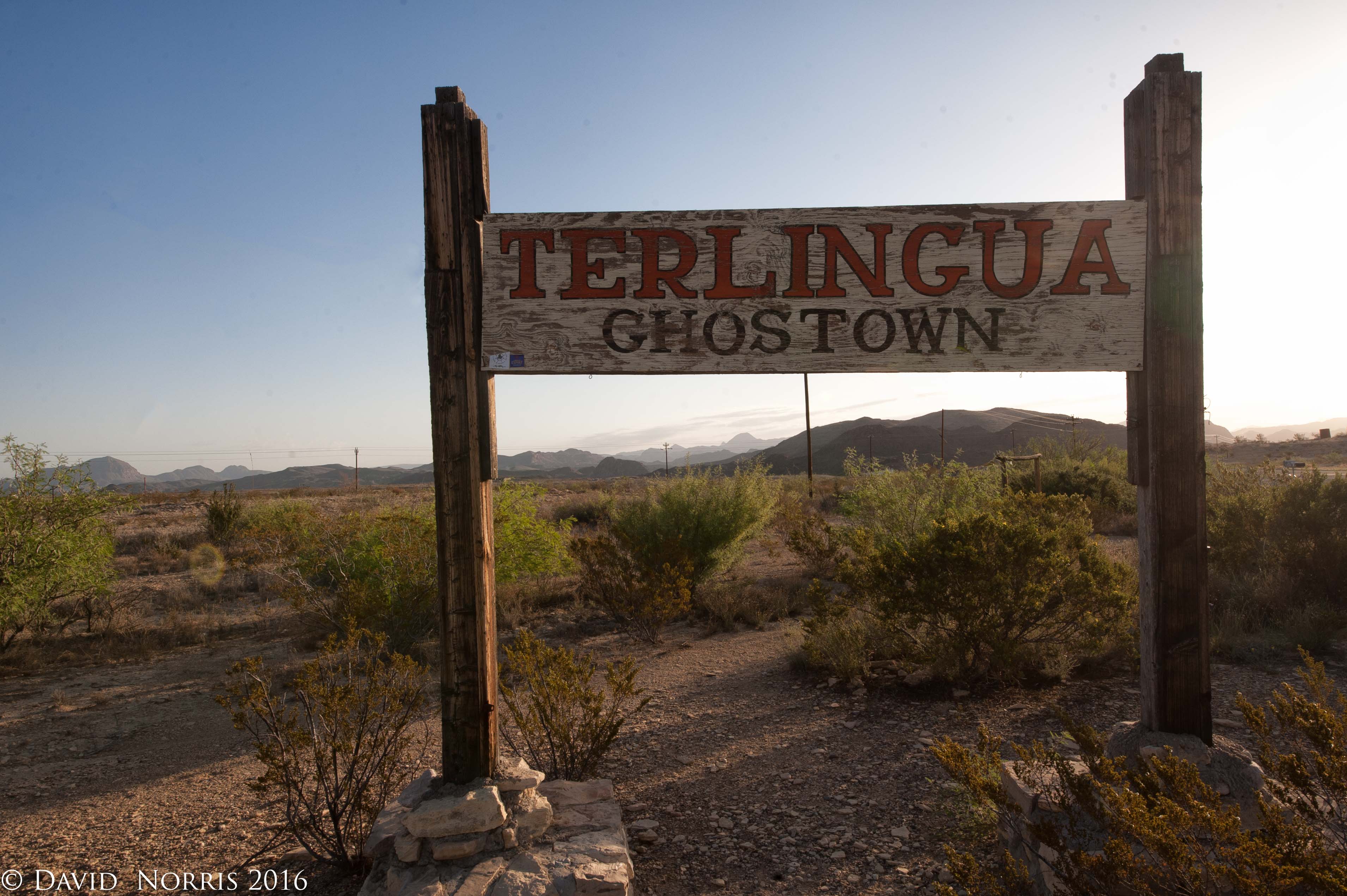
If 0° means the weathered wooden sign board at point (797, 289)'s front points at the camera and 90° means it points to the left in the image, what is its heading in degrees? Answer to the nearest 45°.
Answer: approximately 0°

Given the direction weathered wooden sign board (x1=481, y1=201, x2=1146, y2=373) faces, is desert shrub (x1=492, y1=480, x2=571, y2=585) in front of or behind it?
behind

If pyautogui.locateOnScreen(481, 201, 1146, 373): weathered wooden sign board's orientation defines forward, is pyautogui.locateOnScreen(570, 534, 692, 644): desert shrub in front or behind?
behind

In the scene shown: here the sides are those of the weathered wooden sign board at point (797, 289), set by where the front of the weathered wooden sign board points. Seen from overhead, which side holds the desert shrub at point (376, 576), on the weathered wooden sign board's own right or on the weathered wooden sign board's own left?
on the weathered wooden sign board's own right

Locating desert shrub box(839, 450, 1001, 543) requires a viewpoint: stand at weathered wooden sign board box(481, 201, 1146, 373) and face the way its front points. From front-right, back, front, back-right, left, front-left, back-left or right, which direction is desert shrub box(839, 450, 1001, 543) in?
back

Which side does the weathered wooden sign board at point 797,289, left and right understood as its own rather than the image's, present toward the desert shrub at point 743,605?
back

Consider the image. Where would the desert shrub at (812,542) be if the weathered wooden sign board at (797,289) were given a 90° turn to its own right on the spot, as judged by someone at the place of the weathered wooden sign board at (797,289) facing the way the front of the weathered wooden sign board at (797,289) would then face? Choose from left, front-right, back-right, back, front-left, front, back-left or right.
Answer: right

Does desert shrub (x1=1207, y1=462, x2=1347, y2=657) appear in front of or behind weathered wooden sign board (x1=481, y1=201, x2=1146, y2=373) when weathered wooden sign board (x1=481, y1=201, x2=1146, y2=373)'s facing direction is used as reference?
behind

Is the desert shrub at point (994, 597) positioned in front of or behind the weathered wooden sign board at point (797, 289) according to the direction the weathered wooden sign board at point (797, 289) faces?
behind
